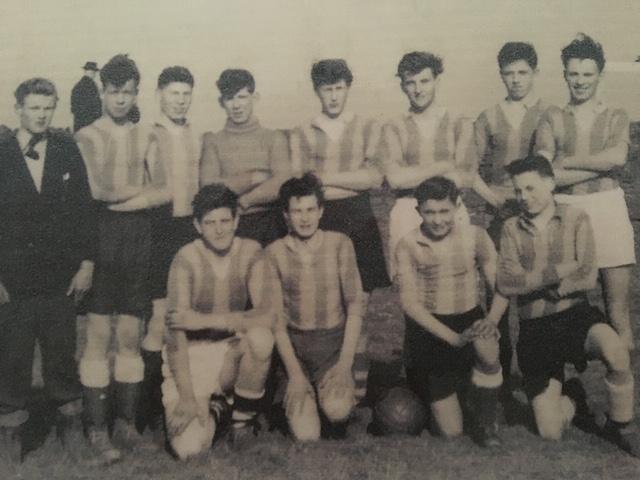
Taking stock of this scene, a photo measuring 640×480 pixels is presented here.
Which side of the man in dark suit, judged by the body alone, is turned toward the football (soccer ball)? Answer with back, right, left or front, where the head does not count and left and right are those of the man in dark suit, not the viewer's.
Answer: left

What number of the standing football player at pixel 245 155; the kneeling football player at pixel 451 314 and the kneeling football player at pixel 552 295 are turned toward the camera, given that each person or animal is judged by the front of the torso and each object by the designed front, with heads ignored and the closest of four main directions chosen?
3

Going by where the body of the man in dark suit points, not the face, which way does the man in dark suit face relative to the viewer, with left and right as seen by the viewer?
facing the viewer

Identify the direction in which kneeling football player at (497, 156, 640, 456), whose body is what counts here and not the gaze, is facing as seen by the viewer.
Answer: toward the camera

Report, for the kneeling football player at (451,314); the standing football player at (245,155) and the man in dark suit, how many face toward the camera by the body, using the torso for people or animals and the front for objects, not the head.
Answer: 3

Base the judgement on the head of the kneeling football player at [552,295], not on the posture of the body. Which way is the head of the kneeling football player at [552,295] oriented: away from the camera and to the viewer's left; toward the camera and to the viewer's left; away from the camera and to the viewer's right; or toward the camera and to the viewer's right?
toward the camera and to the viewer's left

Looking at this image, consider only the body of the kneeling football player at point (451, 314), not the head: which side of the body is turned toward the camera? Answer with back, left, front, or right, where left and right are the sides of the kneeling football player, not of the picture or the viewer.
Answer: front
